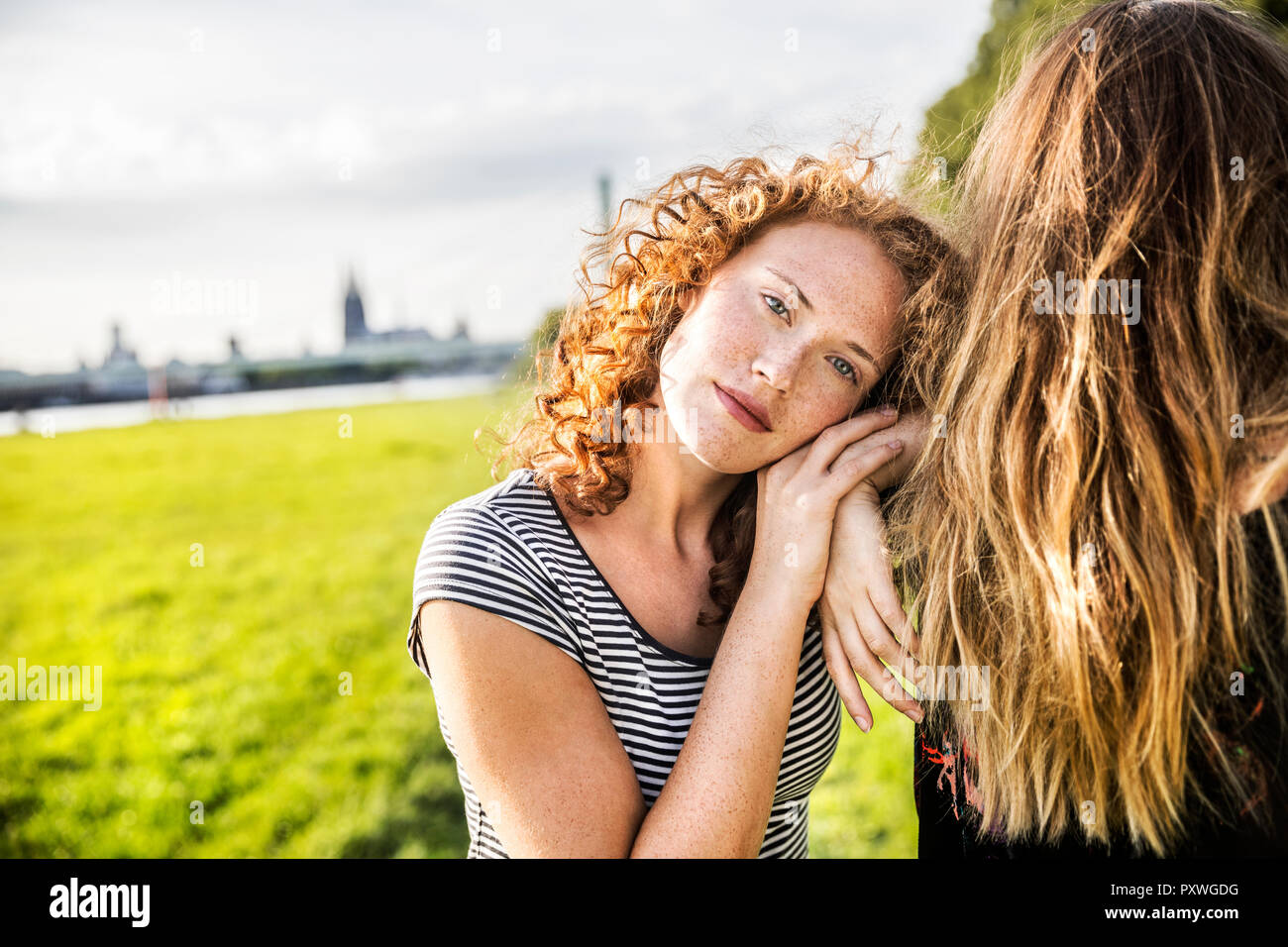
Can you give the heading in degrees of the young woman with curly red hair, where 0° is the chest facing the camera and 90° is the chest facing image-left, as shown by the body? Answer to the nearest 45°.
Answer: approximately 315°

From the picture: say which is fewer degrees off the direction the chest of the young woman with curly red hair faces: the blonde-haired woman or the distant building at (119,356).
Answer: the blonde-haired woman

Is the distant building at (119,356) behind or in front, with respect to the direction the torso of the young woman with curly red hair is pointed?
behind

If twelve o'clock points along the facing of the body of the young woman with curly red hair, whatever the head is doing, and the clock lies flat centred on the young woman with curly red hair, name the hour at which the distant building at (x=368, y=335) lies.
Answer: The distant building is roughly at 7 o'clock from the young woman with curly red hair.

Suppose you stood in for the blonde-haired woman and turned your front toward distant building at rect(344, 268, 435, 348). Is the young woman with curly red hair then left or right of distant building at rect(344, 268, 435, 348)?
left
